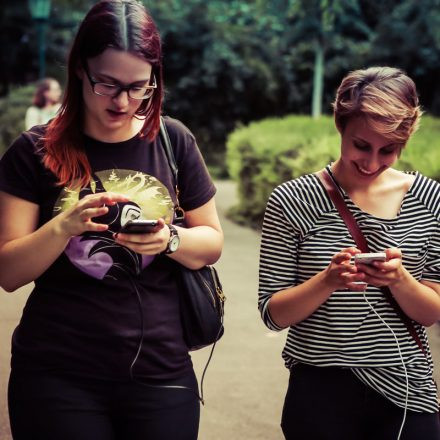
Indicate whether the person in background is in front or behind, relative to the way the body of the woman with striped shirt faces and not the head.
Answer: behind

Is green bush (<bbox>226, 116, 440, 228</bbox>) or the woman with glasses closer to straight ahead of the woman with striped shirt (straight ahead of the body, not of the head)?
the woman with glasses

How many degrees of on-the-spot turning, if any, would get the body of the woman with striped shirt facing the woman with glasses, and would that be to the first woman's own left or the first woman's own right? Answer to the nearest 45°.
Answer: approximately 90° to the first woman's own right

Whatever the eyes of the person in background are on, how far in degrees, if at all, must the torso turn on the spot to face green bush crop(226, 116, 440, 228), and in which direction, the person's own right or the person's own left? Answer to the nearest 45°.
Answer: approximately 45° to the person's own left

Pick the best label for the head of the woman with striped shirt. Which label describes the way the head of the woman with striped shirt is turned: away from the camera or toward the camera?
toward the camera

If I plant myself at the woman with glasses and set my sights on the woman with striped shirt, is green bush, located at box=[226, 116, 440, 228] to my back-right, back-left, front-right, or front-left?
front-left

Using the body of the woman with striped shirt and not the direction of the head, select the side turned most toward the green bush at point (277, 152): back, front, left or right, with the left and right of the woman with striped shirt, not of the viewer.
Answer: back

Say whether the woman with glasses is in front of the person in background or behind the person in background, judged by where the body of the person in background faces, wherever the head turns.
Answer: in front

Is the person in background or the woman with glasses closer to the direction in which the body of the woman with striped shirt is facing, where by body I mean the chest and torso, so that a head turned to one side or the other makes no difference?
the woman with glasses

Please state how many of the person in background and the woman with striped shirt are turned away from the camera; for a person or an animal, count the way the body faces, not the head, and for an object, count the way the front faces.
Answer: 0

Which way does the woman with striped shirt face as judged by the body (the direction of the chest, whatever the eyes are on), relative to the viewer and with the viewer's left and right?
facing the viewer
